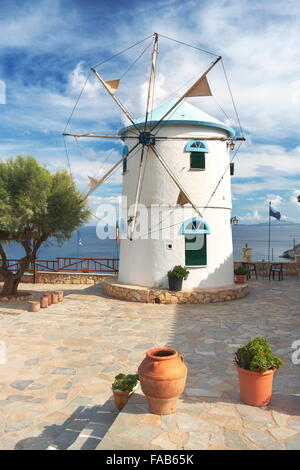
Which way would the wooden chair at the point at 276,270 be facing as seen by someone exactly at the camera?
facing the viewer and to the left of the viewer

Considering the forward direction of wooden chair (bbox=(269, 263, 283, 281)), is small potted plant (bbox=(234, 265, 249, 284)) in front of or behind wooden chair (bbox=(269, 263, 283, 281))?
in front

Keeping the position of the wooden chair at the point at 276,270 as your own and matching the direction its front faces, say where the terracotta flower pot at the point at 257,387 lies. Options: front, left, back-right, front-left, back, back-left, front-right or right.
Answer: front-left

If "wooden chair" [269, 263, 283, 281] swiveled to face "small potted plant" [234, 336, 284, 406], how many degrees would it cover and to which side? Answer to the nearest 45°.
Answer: approximately 45° to its left

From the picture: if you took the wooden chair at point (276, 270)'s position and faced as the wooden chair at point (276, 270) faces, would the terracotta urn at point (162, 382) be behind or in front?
in front
